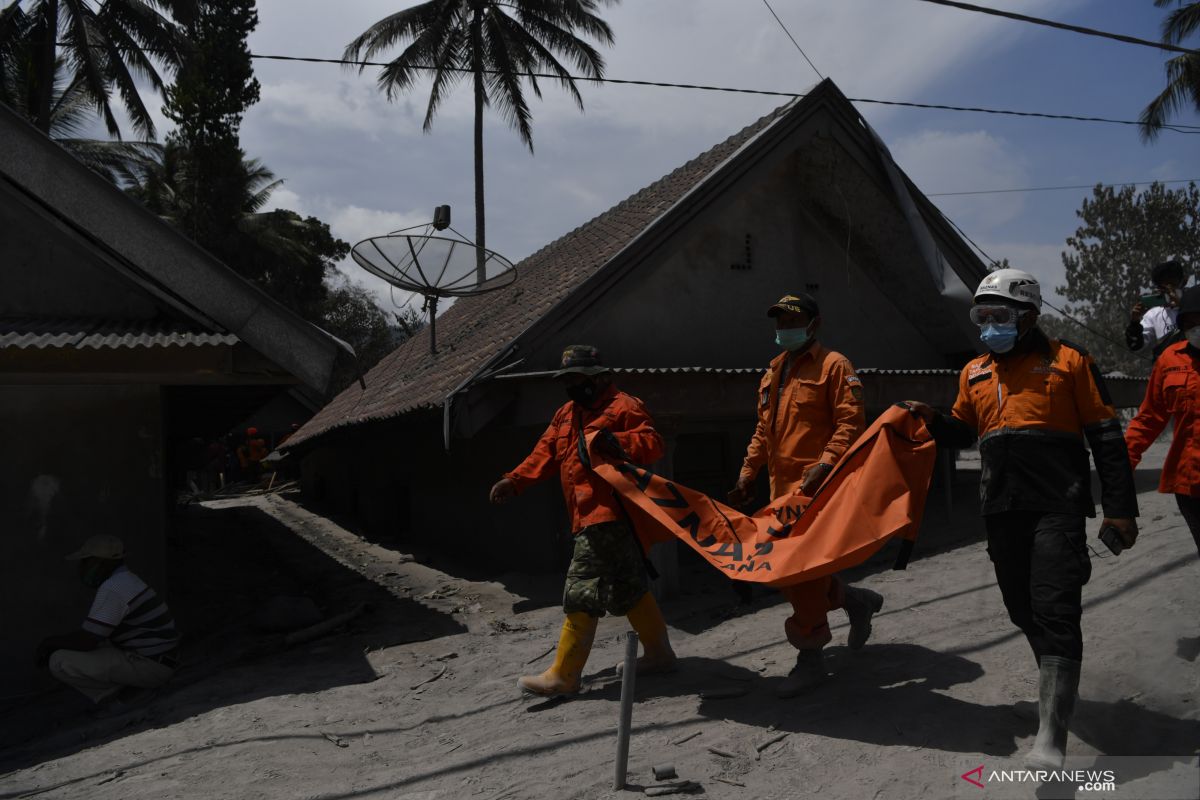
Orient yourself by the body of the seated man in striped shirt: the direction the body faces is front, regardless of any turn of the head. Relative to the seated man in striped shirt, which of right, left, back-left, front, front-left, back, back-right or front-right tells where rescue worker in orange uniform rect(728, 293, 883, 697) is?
back-left

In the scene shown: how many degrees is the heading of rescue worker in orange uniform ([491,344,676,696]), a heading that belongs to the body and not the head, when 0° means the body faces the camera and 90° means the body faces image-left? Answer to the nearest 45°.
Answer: approximately 45°

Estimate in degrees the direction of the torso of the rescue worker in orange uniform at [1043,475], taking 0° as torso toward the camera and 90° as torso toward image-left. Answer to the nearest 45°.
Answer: approximately 45°

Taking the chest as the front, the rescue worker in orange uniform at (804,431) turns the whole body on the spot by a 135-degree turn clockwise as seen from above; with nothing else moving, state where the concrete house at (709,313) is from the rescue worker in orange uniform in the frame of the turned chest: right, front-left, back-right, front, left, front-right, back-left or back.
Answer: front

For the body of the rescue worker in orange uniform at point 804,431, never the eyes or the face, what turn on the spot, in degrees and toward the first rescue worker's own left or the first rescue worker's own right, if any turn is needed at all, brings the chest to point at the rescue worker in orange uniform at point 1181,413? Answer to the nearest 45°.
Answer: approximately 135° to the first rescue worker's own left

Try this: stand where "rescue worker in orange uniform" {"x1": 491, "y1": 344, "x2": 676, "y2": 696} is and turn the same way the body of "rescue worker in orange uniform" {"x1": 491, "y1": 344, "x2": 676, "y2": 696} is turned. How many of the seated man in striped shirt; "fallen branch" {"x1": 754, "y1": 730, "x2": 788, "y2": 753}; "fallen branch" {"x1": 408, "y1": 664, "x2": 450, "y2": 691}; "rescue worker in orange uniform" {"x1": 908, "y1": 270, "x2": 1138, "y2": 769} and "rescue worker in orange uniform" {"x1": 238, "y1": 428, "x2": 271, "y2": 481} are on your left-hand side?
2

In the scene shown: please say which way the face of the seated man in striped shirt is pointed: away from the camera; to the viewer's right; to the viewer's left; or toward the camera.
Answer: to the viewer's left

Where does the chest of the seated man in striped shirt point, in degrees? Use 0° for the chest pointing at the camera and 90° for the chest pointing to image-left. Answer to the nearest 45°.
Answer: approximately 90°

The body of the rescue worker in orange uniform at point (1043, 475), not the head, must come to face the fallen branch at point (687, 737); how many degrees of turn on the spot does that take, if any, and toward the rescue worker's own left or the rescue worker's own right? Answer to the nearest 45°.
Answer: approximately 45° to the rescue worker's own right
